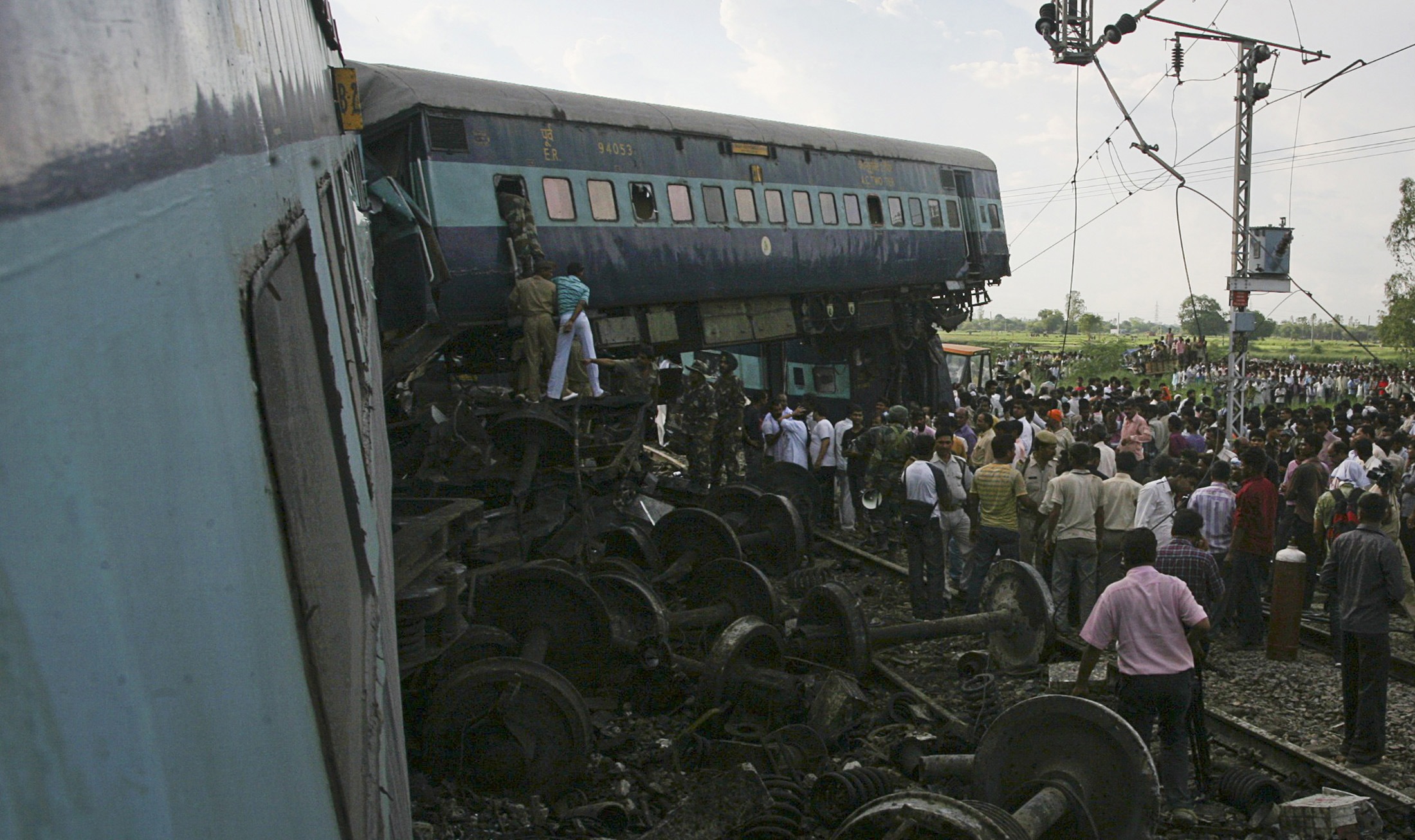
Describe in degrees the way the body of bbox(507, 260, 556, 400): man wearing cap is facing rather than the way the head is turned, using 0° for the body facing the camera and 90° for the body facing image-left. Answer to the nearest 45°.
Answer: approximately 180°

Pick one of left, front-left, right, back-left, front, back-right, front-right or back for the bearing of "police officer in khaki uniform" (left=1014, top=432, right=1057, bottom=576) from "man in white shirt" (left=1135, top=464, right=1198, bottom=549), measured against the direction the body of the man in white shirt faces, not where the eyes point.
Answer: back-left

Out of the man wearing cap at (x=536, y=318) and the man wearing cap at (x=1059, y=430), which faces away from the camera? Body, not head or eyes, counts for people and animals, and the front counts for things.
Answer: the man wearing cap at (x=536, y=318)

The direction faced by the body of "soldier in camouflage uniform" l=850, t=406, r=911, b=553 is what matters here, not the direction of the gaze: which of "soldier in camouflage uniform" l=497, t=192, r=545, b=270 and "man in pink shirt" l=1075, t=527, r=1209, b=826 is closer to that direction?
the soldier in camouflage uniform

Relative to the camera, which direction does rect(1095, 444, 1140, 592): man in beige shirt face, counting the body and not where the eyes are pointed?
away from the camera

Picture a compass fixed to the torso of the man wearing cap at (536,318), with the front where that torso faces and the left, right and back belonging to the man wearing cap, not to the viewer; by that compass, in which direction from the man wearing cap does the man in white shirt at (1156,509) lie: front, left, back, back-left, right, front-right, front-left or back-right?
back-right

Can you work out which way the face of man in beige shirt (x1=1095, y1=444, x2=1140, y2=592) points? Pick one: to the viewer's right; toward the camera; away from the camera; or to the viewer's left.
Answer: away from the camera

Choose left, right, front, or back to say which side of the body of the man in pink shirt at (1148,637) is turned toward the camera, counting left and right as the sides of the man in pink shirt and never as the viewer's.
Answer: back

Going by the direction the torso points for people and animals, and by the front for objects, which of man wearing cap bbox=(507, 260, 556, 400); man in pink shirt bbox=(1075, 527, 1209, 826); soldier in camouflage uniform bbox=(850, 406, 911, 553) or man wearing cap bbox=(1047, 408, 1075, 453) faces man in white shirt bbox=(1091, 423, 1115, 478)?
the man in pink shirt

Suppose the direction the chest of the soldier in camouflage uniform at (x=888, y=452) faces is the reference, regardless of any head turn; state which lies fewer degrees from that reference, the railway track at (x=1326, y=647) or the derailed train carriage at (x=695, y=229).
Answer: the derailed train carriage

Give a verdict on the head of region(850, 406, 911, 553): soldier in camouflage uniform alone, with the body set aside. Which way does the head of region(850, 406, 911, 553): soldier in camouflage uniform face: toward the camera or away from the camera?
away from the camera

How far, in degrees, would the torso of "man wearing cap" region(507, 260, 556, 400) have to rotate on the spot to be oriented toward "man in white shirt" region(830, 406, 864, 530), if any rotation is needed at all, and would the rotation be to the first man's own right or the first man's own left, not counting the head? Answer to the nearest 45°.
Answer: approximately 45° to the first man's own right
